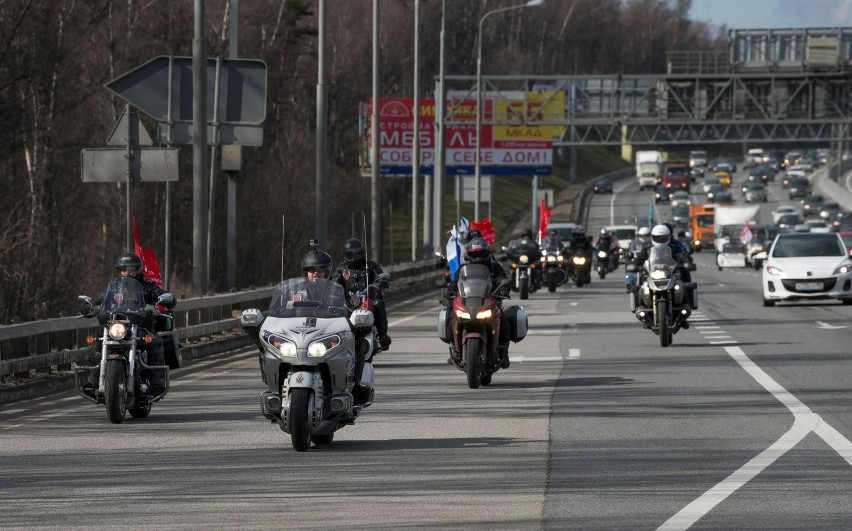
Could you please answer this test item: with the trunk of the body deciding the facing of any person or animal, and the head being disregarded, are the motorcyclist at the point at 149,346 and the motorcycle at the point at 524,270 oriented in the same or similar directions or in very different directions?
same or similar directions

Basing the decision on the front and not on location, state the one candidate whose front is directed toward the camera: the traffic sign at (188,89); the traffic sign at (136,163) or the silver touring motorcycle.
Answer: the silver touring motorcycle

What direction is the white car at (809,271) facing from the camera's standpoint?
toward the camera

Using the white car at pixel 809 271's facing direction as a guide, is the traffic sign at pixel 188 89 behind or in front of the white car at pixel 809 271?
in front

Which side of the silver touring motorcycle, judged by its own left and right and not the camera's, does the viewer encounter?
front

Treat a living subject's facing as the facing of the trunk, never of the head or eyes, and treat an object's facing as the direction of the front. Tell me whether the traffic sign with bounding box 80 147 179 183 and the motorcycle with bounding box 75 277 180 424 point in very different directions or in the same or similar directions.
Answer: very different directions

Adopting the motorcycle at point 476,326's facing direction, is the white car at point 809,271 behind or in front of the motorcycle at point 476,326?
behind

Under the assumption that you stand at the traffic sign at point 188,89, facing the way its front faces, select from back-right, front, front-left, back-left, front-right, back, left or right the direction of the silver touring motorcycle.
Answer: back

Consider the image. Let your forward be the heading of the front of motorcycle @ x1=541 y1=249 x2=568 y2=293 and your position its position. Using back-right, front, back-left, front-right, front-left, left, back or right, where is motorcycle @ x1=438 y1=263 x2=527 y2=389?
front

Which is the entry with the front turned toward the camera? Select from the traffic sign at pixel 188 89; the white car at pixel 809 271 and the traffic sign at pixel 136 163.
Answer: the white car

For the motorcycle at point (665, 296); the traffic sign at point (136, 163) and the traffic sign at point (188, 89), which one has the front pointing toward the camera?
the motorcycle

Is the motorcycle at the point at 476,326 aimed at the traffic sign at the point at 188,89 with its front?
no

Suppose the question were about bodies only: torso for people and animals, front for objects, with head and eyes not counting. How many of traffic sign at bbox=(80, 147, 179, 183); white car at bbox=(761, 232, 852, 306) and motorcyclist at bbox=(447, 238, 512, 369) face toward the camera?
2

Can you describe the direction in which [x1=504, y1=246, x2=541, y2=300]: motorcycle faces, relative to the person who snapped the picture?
facing the viewer

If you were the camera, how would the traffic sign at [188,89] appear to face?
facing away from the viewer

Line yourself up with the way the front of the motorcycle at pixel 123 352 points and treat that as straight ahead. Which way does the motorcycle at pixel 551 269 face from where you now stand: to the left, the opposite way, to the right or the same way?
the same way

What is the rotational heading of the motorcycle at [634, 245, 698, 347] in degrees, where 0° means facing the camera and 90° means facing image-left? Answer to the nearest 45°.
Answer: approximately 0°

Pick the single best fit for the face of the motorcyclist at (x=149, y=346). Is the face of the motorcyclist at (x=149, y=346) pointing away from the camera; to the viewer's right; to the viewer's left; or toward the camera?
toward the camera

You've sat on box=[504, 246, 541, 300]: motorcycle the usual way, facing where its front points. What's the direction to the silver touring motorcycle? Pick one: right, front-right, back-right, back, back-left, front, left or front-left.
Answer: front

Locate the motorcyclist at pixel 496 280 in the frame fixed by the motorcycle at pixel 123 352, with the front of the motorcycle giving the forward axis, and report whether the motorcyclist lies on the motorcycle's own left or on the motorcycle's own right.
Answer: on the motorcycle's own left
